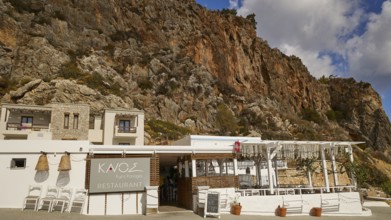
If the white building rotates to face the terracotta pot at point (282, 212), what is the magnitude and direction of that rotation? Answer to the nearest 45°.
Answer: approximately 45° to its left

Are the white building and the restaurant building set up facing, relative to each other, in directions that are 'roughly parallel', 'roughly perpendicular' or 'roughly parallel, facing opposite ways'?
roughly parallel

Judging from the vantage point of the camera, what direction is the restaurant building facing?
facing the viewer

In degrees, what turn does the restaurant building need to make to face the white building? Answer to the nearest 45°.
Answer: approximately 135° to its right

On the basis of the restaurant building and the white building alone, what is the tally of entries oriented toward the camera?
2

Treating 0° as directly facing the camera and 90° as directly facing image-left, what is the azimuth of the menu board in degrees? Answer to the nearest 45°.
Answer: approximately 0°

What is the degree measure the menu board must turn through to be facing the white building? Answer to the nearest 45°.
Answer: approximately 135° to its right

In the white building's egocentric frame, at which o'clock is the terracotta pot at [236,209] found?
The terracotta pot is roughly at 11 o'clock from the white building.

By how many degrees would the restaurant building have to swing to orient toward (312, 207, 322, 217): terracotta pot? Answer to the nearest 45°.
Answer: approximately 90° to its left

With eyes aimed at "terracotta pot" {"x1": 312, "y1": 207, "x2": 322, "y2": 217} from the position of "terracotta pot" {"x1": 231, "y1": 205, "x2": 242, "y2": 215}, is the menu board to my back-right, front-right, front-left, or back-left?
back-right
